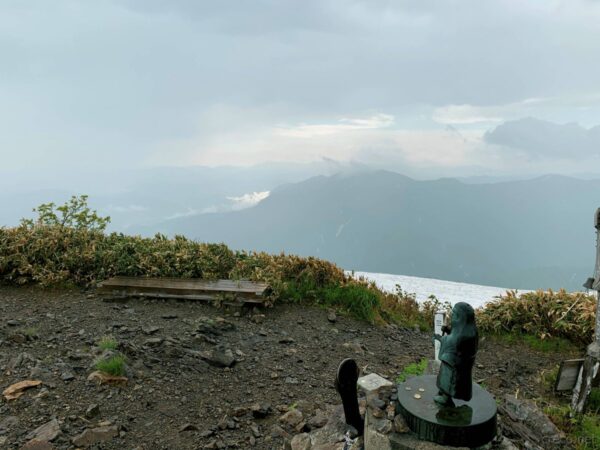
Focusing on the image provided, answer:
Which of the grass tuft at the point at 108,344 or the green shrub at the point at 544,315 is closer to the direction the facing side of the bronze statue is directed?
the grass tuft

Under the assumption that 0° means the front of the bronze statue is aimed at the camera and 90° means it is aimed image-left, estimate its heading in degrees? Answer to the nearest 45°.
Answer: approximately 90°

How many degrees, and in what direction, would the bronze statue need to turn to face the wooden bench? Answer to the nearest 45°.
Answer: approximately 45° to its right

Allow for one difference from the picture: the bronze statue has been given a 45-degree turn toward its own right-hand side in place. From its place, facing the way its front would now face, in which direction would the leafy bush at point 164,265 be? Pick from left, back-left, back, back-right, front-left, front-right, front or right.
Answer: front

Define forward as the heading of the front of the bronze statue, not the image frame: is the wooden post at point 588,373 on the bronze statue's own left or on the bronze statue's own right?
on the bronze statue's own right

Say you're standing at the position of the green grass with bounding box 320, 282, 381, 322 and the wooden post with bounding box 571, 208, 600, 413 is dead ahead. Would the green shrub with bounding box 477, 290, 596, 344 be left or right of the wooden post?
left

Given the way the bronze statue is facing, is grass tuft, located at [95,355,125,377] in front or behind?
in front

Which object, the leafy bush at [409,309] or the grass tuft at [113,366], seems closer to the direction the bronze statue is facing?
the grass tuft

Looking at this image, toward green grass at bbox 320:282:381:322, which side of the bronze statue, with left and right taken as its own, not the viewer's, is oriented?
right
